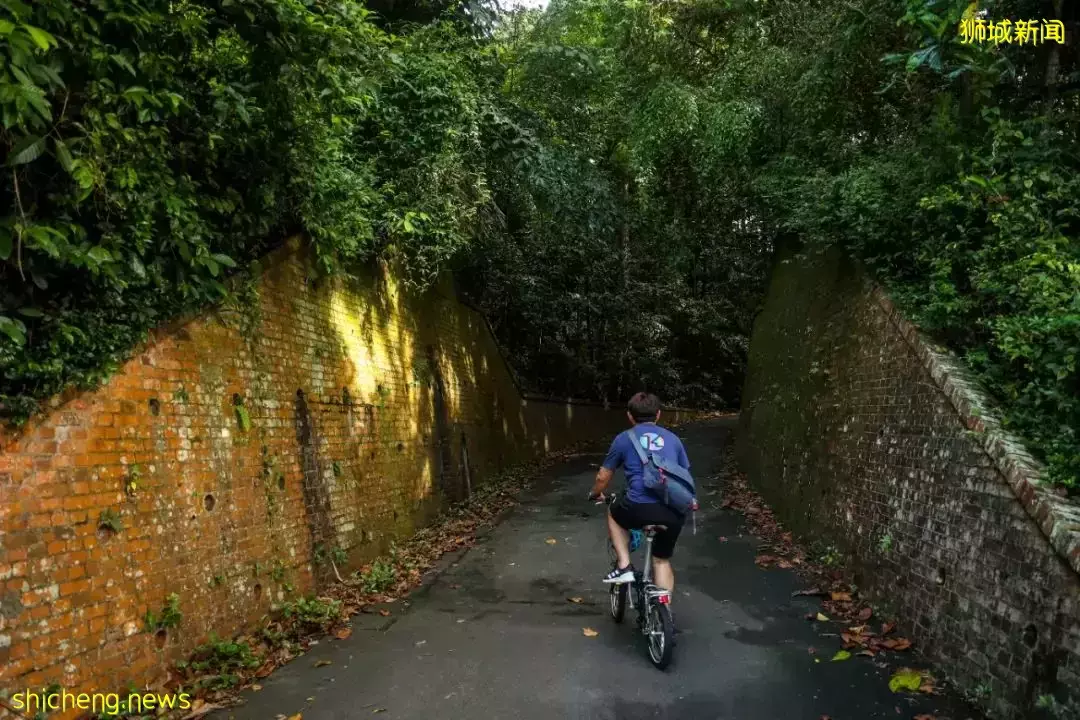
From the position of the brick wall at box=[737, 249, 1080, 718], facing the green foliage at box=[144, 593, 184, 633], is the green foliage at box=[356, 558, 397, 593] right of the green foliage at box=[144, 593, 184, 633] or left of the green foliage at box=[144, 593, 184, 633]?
right

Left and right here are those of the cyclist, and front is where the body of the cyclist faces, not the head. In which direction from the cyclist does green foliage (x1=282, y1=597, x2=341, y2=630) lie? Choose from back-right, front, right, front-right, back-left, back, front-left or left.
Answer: front-left

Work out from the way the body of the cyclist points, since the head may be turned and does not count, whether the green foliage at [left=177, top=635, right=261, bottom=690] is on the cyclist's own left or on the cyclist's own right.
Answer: on the cyclist's own left

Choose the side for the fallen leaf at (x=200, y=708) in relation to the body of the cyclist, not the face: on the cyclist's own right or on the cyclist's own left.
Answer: on the cyclist's own left

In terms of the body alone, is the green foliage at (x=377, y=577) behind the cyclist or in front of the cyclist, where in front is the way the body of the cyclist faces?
in front

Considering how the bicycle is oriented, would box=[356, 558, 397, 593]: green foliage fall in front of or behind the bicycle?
in front

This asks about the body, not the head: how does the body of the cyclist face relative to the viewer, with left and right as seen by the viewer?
facing away from the viewer and to the left of the viewer

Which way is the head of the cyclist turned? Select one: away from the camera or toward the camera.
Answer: away from the camera

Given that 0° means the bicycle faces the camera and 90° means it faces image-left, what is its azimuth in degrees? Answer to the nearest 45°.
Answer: approximately 135°
